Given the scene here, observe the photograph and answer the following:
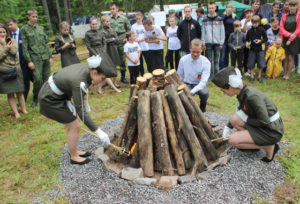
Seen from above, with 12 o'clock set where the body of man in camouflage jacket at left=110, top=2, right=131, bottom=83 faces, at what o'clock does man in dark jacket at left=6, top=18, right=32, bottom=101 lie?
The man in dark jacket is roughly at 2 o'clock from the man in camouflage jacket.

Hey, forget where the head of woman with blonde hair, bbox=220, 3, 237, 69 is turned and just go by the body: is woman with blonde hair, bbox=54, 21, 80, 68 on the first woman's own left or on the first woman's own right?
on the first woman's own right

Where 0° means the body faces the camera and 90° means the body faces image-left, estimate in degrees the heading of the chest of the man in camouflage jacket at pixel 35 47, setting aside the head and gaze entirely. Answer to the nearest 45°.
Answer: approximately 315°

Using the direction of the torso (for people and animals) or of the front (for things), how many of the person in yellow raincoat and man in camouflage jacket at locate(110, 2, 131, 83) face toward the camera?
2

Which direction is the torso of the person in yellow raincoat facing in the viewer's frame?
toward the camera

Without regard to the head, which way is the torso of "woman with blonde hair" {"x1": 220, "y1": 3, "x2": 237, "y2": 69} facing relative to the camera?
toward the camera

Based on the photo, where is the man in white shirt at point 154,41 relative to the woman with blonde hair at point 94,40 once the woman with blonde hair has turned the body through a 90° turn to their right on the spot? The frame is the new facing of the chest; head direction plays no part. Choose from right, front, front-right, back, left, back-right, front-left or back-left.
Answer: back-left

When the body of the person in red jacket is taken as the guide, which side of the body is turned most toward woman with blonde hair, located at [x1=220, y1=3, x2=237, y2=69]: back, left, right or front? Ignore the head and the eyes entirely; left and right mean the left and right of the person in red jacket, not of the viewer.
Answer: right

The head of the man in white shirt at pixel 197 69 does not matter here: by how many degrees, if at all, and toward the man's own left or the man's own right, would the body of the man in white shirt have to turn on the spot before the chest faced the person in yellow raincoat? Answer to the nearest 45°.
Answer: approximately 135° to the man's own left

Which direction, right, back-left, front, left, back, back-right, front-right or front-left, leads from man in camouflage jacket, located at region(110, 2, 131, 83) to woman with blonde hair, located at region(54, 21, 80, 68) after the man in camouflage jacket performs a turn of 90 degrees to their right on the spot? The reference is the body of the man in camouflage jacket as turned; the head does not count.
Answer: front-left

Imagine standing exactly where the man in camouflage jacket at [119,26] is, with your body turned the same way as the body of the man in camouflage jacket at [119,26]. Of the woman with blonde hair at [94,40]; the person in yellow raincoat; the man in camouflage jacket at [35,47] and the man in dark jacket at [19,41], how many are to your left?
1

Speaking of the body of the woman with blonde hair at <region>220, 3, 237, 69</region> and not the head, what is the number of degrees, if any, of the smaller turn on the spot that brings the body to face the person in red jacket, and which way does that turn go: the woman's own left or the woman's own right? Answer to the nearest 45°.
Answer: approximately 90° to the woman's own left

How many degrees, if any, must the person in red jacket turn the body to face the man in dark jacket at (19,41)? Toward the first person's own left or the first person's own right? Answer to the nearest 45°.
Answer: approximately 45° to the first person's own right

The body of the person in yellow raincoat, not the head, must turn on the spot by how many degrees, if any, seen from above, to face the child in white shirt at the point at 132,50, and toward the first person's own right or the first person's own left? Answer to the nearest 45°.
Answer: approximately 45° to the first person's own right

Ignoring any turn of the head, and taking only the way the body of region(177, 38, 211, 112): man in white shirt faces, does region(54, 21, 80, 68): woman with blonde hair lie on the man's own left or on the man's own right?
on the man's own right
